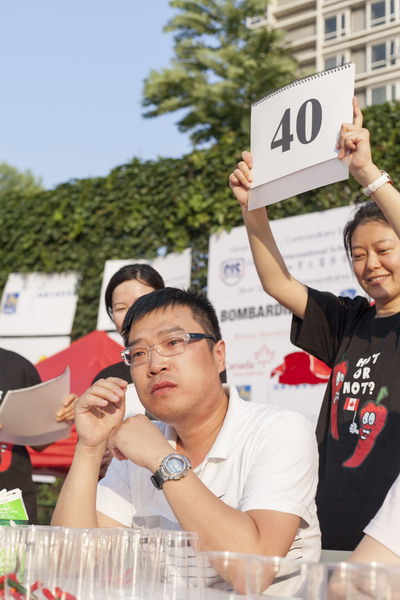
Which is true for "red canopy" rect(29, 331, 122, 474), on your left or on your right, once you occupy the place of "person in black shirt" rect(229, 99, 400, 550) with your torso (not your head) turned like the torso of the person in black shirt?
on your right

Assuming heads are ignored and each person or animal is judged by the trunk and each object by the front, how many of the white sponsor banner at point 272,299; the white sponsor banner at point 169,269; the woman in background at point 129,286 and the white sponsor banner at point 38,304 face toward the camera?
4

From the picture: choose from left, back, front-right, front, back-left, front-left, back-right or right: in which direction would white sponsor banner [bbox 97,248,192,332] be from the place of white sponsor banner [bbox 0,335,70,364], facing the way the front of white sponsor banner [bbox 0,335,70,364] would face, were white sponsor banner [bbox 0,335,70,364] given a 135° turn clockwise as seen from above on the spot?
back

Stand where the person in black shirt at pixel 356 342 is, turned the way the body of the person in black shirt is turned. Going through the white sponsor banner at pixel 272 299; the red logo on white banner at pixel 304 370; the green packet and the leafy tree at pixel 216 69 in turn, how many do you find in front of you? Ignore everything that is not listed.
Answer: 1

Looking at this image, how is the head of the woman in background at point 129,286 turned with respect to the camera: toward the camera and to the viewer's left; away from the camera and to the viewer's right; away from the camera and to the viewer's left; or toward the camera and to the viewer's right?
toward the camera and to the viewer's left

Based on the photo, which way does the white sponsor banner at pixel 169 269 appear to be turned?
toward the camera

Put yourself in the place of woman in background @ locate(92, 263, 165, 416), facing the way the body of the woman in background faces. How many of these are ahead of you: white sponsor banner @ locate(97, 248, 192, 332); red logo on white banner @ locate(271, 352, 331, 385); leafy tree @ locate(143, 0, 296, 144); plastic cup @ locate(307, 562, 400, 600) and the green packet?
2

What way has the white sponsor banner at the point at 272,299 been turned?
toward the camera

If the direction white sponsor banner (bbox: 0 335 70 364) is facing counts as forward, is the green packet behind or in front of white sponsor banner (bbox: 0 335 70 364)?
in front

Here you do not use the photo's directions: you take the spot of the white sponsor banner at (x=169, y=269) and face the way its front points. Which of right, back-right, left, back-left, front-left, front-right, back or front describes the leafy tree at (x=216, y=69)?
back

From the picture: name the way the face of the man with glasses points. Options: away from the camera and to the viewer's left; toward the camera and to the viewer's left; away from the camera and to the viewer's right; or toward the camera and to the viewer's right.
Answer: toward the camera and to the viewer's left

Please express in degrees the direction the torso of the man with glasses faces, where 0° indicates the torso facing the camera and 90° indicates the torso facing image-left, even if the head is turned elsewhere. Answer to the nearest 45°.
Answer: approximately 45°

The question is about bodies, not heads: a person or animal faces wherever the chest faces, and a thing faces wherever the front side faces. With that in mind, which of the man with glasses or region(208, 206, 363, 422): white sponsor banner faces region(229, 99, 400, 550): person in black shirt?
the white sponsor banner

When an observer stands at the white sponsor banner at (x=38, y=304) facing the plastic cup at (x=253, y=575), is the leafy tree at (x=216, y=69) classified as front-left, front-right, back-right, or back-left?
back-left

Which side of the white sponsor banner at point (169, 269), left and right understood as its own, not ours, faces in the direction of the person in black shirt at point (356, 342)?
front

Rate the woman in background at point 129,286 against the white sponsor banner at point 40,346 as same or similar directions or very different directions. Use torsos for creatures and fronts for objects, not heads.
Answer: same or similar directions
